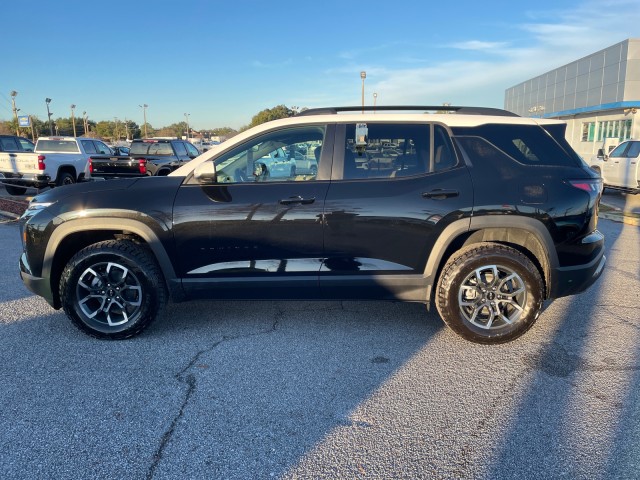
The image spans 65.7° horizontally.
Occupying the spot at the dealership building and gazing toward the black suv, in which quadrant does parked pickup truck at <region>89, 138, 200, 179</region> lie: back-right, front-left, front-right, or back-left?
front-right

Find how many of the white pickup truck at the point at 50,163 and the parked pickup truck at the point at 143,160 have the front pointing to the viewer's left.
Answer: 0

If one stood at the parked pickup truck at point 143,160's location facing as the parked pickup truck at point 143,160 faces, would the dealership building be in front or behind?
in front

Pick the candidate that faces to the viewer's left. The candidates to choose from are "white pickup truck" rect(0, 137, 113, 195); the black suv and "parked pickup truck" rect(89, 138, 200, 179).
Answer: the black suv

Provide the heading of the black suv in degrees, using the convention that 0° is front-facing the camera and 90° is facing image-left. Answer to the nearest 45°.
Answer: approximately 90°

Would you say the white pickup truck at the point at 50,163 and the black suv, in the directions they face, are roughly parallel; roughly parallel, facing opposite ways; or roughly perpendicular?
roughly perpendicular

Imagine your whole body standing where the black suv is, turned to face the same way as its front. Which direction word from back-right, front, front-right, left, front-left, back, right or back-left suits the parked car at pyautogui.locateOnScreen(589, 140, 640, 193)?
back-right

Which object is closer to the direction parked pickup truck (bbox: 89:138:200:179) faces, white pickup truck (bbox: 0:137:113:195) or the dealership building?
the dealership building

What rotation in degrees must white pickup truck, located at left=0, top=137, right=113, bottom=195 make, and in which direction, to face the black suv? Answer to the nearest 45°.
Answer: approximately 135° to its right

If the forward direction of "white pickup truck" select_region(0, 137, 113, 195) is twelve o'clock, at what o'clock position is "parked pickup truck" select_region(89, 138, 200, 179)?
The parked pickup truck is roughly at 2 o'clock from the white pickup truck.

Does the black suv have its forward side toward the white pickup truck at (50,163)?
no

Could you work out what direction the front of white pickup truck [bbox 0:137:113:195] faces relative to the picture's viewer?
facing away from the viewer and to the right of the viewer

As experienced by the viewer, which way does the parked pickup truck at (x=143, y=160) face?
facing away from the viewer and to the right of the viewer

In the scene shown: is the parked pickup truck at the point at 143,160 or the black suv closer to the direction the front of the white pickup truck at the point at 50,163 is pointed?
the parked pickup truck

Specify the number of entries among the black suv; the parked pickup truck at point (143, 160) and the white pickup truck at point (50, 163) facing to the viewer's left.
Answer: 1

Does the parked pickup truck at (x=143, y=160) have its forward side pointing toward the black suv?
no

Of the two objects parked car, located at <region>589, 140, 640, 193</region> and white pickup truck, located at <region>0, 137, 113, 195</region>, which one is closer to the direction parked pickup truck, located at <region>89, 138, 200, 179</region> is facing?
the parked car
